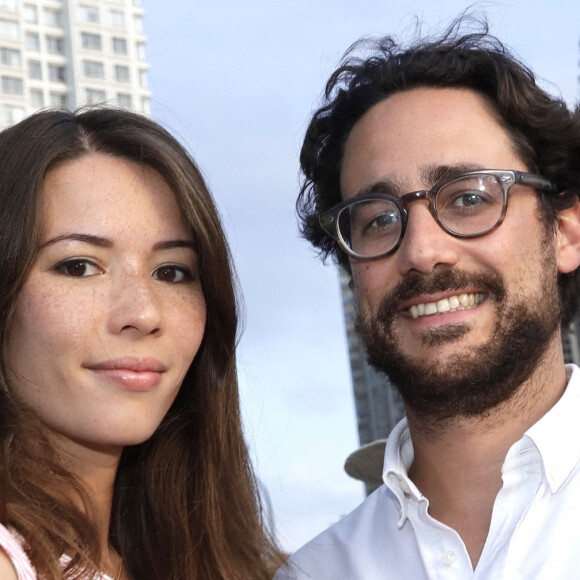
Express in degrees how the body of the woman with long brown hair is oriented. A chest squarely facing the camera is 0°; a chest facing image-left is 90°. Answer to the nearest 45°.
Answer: approximately 315°
